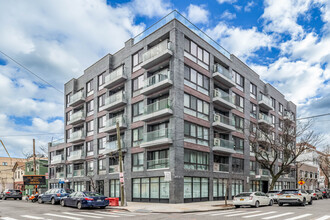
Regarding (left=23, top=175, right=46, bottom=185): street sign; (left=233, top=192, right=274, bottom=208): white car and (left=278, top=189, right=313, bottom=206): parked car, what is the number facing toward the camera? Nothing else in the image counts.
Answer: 1

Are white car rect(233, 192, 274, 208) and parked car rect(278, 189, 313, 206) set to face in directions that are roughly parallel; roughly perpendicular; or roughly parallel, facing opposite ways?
roughly parallel

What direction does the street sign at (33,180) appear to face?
toward the camera

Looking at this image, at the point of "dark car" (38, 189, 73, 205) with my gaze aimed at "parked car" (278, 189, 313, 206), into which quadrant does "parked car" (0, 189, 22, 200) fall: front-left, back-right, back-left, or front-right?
back-left

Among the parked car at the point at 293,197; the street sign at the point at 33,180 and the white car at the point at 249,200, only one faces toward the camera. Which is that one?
the street sign

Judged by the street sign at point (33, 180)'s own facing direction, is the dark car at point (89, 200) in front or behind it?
in front
